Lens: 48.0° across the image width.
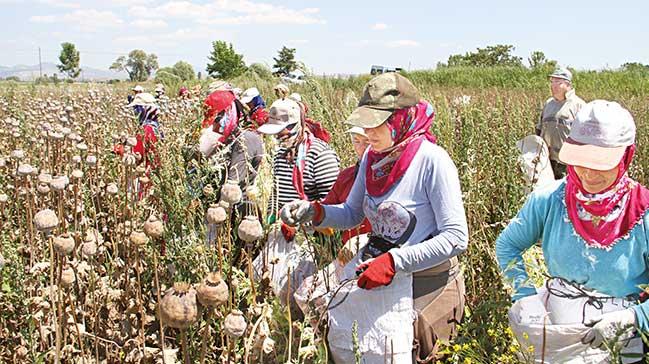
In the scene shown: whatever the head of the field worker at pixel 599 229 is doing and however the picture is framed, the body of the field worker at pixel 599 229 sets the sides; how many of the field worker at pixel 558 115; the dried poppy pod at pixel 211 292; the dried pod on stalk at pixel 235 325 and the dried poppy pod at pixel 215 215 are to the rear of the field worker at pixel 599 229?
1

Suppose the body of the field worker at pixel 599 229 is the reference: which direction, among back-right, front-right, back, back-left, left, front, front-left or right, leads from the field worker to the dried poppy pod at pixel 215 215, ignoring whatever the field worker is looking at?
front-right

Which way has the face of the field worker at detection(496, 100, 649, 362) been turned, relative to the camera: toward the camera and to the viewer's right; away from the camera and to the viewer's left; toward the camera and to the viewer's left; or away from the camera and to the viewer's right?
toward the camera and to the viewer's left

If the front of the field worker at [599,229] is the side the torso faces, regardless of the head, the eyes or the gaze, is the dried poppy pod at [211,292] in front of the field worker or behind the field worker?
in front

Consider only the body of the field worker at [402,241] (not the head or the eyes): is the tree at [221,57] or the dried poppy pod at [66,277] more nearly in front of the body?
the dried poppy pod

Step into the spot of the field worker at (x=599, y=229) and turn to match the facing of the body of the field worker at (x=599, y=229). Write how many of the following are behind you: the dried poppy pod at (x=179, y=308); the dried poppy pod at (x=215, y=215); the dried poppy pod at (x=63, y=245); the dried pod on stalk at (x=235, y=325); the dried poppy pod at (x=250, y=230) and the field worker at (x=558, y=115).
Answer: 1

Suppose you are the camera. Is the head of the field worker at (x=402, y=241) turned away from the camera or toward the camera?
toward the camera

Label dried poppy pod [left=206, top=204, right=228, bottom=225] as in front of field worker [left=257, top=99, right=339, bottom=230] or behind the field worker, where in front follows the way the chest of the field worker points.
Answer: in front

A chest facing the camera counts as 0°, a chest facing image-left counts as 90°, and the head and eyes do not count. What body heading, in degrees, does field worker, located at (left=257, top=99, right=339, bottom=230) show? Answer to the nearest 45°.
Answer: approximately 45°

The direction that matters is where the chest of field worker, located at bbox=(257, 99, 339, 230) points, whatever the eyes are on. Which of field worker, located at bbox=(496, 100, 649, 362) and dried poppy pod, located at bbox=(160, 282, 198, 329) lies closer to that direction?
the dried poppy pod

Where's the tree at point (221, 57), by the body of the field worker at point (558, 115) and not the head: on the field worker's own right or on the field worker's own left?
on the field worker's own right
